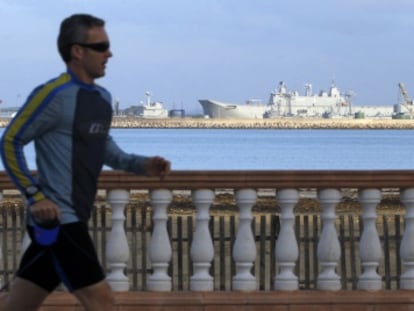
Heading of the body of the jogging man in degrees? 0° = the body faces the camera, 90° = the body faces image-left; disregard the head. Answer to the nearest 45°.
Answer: approximately 270°

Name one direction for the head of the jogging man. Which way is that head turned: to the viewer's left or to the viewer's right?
to the viewer's right
